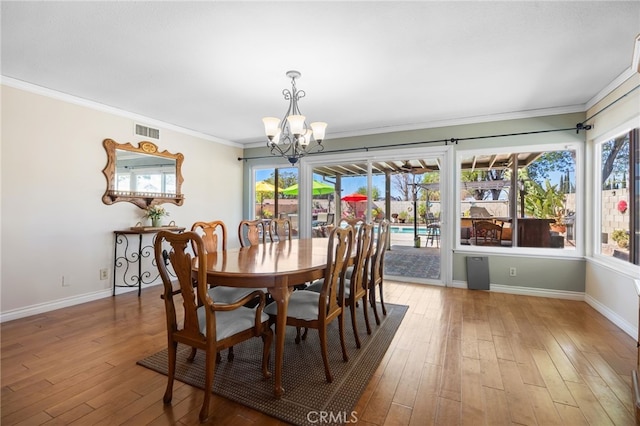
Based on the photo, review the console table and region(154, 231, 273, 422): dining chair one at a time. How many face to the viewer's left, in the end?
0

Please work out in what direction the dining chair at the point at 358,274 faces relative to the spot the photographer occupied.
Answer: facing away from the viewer and to the left of the viewer

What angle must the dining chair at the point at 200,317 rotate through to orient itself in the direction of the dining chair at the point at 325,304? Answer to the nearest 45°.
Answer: approximately 45° to its right

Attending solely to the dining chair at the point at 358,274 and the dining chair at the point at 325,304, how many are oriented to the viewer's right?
0

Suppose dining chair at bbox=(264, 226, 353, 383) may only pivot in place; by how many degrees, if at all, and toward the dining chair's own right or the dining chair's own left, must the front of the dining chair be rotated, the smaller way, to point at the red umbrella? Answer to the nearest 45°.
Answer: approximately 45° to the dining chair's own right

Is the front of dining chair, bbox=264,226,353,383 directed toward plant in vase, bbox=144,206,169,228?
yes

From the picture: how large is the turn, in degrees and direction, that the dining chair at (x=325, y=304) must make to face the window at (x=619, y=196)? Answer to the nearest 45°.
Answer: approximately 135° to its right

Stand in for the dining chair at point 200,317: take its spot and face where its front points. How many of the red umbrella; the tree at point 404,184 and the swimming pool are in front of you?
3

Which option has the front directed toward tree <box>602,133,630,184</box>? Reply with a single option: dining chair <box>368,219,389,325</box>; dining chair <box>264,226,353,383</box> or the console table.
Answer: the console table

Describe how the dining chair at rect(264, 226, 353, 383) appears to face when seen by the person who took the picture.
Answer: facing away from the viewer and to the left of the viewer

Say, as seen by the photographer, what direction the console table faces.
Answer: facing the viewer and to the right of the viewer

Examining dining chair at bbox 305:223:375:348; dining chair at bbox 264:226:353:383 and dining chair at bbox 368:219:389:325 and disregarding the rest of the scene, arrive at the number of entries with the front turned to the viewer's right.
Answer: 0

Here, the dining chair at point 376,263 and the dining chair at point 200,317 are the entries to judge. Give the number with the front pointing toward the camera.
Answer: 0

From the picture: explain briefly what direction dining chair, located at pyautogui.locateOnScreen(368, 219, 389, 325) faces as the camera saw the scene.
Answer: facing away from the viewer and to the left of the viewer

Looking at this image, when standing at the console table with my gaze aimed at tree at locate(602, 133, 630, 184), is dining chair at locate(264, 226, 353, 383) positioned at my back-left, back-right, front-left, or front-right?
front-right

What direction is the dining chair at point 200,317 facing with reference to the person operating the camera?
facing away from the viewer and to the right of the viewer

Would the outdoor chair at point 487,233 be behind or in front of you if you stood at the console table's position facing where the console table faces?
in front

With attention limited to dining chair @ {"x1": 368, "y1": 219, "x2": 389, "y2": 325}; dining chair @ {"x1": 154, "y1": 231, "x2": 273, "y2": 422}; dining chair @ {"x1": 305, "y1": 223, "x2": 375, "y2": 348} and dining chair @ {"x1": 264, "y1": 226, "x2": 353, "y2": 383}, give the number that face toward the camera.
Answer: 0

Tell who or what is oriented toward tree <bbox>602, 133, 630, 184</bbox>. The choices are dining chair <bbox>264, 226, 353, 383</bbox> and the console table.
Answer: the console table
